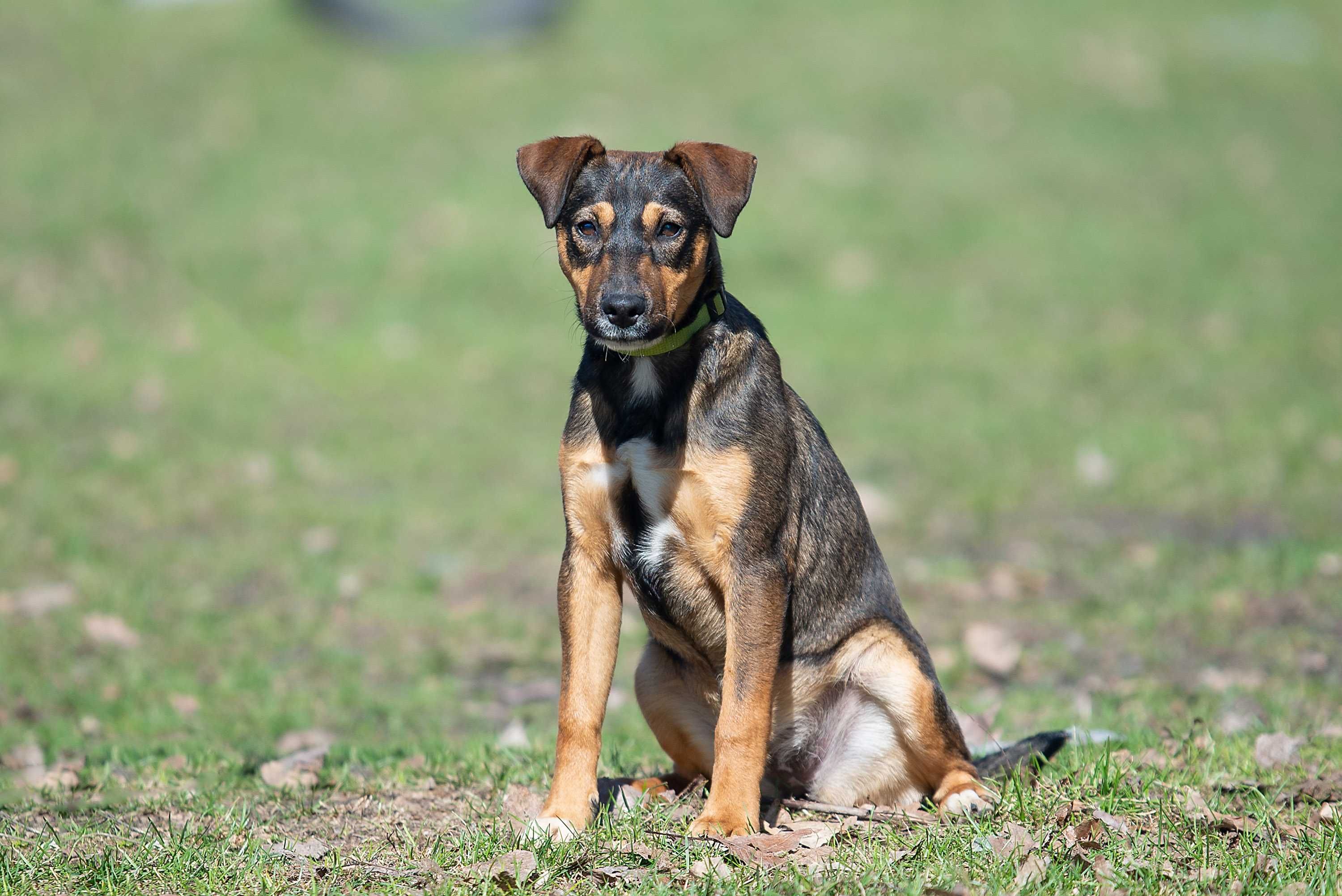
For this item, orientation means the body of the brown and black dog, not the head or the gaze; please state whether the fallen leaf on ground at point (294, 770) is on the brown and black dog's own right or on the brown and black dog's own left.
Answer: on the brown and black dog's own right

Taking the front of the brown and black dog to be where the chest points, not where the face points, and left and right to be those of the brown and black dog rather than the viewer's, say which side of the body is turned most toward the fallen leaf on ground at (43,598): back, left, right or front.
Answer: right

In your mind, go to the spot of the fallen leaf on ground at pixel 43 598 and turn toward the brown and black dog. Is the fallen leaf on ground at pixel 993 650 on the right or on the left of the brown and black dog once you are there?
left

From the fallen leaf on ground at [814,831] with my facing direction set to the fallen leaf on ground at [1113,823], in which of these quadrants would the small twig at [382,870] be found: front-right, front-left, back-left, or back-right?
back-right

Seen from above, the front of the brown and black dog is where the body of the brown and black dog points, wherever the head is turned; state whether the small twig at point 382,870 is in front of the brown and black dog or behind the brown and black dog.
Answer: in front

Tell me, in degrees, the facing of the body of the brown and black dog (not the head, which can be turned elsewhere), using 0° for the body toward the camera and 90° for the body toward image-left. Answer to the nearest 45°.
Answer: approximately 45°

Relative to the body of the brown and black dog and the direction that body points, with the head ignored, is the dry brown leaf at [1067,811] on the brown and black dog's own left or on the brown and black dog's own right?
on the brown and black dog's own left

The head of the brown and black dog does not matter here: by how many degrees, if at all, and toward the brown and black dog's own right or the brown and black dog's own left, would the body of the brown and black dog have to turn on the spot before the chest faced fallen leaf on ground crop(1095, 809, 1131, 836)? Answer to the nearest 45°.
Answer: approximately 135° to the brown and black dog's own left

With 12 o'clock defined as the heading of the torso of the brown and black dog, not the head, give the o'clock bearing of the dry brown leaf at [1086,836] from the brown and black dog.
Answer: The dry brown leaf is roughly at 8 o'clock from the brown and black dog.
